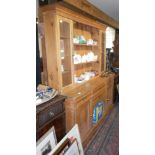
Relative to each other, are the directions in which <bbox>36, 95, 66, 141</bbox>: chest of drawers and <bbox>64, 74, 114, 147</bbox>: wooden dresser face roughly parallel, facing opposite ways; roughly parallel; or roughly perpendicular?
roughly parallel

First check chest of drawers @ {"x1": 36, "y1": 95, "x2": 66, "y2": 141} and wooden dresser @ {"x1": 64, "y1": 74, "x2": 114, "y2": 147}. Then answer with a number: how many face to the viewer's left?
0

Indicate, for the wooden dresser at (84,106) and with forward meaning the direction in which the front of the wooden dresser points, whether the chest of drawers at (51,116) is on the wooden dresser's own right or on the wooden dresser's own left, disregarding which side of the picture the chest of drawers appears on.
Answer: on the wooden dresser's own right

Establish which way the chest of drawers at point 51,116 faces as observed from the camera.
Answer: facing the viewer and to the right of the viewer
